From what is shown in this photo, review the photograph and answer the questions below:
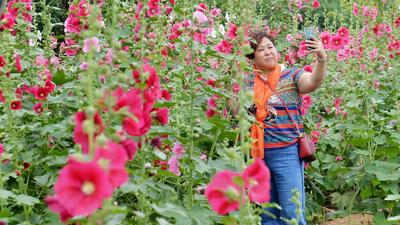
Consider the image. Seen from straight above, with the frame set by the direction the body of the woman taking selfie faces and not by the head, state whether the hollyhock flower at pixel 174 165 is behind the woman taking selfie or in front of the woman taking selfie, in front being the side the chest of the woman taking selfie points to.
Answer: in front

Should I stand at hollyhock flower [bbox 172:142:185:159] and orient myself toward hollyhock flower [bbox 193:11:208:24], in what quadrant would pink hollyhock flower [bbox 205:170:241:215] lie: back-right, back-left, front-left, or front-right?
back-right

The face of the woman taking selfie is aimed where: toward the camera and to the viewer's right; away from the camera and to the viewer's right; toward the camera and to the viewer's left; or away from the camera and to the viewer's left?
toward the camera and to the viewer's right

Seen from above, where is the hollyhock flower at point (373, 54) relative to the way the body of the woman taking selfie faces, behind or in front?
behind

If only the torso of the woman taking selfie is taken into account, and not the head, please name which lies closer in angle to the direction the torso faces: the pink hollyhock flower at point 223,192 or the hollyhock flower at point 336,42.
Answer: the pink hollyhock flower

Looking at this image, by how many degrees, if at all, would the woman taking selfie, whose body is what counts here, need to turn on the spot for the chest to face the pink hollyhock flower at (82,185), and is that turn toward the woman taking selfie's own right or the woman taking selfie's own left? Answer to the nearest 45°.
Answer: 0° — they already face it

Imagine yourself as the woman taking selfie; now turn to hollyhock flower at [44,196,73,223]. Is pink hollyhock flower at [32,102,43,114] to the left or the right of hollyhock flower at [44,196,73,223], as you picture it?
right

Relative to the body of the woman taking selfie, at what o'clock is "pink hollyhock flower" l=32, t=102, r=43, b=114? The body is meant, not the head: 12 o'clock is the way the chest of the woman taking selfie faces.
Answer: The pink hollyhock flower is roughly at 2 o'clock from the woman taking selfie.

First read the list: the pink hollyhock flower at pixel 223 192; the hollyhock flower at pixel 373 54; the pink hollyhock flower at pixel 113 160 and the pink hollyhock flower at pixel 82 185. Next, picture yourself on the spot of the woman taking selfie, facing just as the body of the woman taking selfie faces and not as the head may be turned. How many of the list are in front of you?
3

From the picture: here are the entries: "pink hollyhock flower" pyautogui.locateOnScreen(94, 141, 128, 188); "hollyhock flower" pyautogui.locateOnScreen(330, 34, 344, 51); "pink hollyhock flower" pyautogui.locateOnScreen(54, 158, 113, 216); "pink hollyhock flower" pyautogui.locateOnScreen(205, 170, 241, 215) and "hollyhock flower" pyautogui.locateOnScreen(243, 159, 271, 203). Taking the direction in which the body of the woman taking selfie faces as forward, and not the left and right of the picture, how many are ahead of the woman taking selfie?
4

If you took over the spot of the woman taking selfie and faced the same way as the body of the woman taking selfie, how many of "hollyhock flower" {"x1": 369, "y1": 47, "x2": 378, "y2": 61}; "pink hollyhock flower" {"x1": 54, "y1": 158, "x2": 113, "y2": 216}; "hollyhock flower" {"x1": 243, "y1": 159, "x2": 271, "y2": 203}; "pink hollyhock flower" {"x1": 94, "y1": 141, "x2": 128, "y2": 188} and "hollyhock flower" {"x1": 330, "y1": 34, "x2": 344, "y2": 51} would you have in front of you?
3

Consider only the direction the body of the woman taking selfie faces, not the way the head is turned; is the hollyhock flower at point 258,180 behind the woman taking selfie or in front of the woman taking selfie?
in front

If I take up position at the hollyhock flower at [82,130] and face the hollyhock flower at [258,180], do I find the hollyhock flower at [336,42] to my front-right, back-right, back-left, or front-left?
front-left

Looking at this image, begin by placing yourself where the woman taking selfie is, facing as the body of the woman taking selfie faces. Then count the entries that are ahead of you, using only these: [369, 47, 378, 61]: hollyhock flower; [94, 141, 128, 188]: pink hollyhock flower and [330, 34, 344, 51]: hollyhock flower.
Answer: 1

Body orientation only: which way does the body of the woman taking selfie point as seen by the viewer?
toward the camera

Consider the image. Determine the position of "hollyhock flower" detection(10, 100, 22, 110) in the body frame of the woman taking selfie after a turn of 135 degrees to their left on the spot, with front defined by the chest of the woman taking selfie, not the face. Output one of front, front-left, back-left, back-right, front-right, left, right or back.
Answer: back
